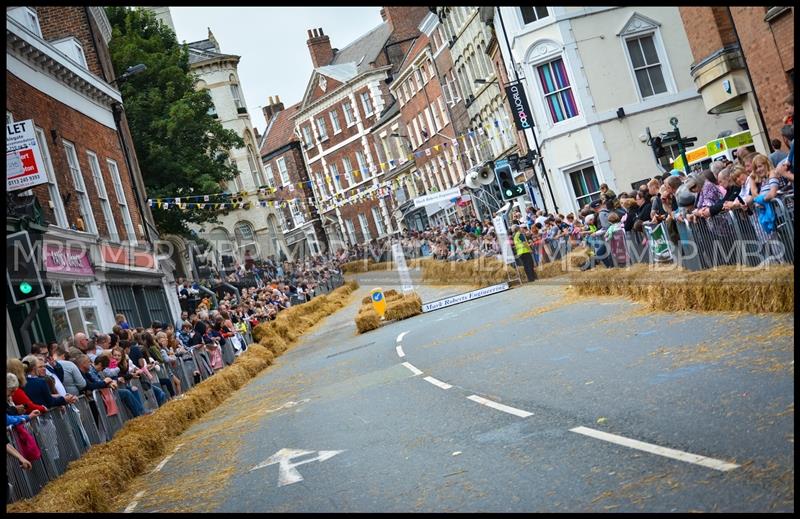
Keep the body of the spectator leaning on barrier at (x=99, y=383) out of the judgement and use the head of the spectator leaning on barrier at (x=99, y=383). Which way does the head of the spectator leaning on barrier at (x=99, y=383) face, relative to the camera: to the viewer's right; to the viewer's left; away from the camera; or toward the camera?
to the viewer's right

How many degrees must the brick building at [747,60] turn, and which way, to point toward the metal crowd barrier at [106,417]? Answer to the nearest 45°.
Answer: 0° — it already faces it

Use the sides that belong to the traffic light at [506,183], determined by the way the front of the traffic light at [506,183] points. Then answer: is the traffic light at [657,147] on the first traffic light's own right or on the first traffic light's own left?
on the first traffic light's own left

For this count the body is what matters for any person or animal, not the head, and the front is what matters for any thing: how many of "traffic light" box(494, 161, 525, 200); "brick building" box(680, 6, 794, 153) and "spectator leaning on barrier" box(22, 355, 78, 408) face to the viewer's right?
1

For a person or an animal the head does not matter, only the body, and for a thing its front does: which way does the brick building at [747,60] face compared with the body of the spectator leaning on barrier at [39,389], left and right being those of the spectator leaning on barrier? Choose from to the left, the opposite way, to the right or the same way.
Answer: the opposite way

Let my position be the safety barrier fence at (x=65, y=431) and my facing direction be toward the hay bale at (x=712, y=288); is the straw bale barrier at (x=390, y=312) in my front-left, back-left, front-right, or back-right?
front-left

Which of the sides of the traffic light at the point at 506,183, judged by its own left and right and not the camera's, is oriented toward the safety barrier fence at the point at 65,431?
front

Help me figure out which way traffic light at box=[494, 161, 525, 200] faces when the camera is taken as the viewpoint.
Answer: facing the viewer

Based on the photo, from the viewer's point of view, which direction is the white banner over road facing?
toward the camera

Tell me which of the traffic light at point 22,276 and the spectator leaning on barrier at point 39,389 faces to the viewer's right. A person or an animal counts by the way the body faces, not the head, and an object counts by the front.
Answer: the spectator leaning on barrier
